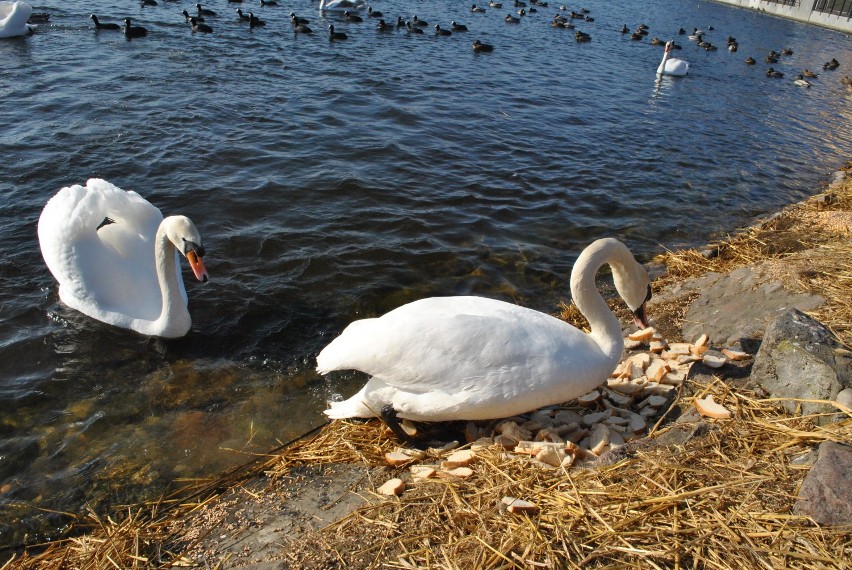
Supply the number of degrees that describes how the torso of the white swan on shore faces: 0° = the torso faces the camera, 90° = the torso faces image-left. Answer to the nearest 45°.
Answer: approximately 270°

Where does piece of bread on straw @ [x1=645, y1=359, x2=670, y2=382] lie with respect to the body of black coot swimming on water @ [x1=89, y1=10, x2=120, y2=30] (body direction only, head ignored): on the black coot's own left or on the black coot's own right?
on the black coot's own left

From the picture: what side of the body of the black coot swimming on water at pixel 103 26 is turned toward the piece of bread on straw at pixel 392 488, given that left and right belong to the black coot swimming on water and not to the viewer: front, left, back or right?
left

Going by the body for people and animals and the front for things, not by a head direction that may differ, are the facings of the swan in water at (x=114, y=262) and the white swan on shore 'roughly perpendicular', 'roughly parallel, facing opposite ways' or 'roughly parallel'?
roughly parallel

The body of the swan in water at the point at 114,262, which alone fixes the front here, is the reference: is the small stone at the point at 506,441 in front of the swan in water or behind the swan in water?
in front

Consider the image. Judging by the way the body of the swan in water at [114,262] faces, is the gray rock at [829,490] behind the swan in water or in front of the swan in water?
in front
